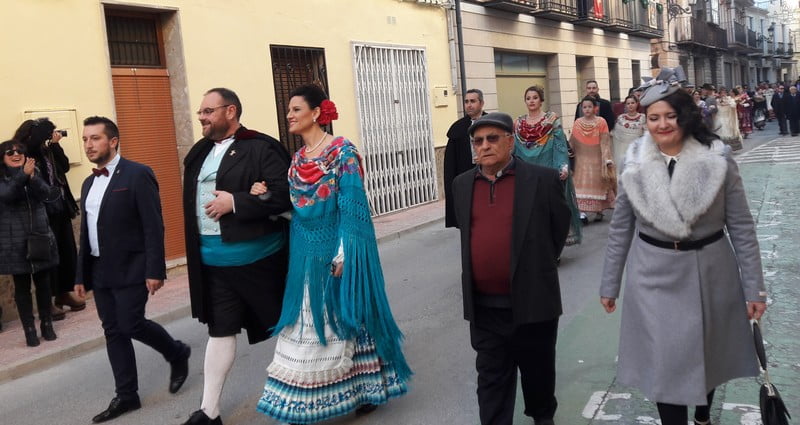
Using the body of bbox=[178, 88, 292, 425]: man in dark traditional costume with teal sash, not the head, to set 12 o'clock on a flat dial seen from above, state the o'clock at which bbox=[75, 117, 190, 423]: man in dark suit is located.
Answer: bbox=[75, 117, 190, 423]: man in dark suit is roughly at 3 o'clock from bbox=[178, 88, 292, 425]: man in dark traditional costume with teal sash.

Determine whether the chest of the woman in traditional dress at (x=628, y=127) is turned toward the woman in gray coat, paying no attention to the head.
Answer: yes

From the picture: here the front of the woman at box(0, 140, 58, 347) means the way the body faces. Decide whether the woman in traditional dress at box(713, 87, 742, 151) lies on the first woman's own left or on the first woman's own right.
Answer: on the first woman's own left

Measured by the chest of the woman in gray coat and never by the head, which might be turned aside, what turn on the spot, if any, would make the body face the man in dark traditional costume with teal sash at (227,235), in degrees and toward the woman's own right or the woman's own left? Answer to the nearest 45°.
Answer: approximately 90° to the woman's own right

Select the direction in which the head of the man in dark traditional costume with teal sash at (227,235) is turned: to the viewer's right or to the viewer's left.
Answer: to the viewer's left

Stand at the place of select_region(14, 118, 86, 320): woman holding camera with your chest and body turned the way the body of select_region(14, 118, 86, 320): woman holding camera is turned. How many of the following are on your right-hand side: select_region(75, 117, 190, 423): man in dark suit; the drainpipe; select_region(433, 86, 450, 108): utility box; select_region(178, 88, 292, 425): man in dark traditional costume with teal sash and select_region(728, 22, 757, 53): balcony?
2

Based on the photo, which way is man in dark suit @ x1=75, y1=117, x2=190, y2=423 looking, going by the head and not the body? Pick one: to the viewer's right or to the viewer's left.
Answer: to the viewer's left

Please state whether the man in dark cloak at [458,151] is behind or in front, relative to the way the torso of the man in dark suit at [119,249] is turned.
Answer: behind
